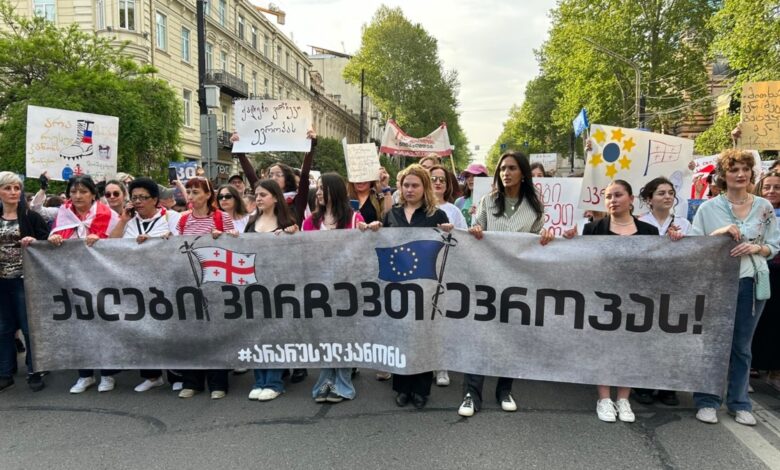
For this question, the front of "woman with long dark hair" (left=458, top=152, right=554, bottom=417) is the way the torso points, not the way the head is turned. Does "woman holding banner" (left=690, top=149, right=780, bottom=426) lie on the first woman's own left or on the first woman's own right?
on the first woman's own left

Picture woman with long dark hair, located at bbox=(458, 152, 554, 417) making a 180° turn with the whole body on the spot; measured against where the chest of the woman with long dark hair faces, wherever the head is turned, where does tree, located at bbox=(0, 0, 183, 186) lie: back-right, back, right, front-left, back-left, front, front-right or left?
front-left

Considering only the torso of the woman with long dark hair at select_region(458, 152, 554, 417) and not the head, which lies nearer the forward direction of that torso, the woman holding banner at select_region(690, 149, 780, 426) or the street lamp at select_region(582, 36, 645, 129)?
the woman holding banner

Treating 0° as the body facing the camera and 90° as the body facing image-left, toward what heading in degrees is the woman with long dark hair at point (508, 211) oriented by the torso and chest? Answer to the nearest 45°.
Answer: approximately 0°

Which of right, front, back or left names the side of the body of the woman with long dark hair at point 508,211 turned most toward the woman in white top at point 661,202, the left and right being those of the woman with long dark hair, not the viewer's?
left

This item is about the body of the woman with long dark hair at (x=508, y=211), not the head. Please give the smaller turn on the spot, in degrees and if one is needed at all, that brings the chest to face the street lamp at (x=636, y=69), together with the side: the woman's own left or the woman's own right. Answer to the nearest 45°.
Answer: approximately 180°
